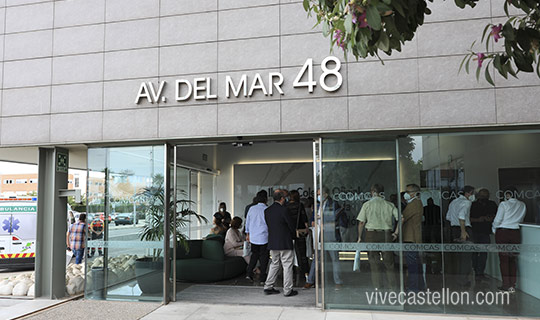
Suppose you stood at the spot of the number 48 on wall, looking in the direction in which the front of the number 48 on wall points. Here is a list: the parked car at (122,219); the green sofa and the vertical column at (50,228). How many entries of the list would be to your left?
0

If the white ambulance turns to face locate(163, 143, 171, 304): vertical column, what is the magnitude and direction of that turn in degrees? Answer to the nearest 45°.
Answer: approximately 180°

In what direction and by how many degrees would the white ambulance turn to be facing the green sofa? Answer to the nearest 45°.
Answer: approximately 135° to its right

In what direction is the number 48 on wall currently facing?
toward the camera

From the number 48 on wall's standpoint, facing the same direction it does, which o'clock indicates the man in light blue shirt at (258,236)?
The man in light blue shirt is roughly at 5 o'clock from the number 48 on wall.

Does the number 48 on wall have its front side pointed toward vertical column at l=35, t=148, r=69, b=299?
no

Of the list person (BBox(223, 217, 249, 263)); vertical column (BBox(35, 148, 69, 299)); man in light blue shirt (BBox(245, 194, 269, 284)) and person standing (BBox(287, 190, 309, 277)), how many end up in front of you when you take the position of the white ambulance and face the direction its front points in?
0

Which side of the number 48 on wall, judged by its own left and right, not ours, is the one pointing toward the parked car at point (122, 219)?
right

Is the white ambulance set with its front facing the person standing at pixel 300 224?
no

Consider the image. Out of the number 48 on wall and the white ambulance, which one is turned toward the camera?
the number 48 on wall

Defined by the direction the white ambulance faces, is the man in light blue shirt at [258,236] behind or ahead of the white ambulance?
behind

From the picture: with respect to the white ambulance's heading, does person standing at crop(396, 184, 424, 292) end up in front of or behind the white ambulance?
behind
